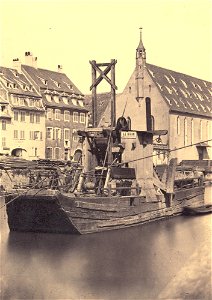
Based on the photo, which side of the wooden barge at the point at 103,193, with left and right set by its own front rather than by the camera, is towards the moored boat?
back

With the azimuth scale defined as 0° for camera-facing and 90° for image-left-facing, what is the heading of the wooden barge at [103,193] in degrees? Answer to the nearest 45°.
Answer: approximately 45°
